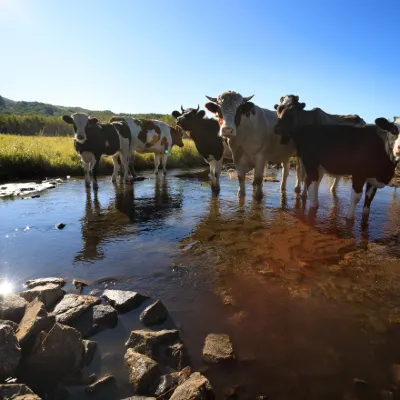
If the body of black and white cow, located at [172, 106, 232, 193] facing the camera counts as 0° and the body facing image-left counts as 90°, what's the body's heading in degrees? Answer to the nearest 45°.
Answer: approximately 45°

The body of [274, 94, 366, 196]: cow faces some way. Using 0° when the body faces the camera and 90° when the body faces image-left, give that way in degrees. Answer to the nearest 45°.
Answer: approximately 45°

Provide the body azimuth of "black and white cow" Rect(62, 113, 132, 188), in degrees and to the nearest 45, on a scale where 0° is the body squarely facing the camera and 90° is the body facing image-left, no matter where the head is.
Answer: approximately 45°

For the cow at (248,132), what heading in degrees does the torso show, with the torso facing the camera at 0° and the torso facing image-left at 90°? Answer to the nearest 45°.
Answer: approximately 45°
